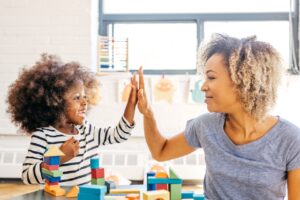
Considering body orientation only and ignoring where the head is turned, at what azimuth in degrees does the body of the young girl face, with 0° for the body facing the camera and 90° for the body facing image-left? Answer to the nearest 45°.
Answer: approximately 315°

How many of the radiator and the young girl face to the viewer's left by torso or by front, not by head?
0

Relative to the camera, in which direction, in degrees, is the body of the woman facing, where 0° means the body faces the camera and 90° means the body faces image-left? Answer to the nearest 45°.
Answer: approximately 45°

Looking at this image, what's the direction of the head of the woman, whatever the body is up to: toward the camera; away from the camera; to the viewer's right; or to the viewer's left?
to the viewer's left

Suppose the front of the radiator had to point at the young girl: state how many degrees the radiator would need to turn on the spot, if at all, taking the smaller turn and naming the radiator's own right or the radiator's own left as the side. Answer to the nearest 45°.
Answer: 0° — it already faces them

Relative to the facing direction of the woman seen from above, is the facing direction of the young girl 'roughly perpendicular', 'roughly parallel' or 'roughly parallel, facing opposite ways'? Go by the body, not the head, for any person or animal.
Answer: roughly perpendicular

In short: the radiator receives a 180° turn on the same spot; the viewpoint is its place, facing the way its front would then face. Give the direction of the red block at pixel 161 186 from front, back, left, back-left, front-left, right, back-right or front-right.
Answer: back

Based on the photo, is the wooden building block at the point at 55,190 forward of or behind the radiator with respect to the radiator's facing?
forward

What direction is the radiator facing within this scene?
toward the camera

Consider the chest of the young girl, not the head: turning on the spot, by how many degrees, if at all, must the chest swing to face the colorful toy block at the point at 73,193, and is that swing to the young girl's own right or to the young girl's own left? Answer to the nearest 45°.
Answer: approximately 45° to the young girl's own right

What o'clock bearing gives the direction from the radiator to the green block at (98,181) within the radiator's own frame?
The green block is roughly at 12 o'clock from the radiator.
